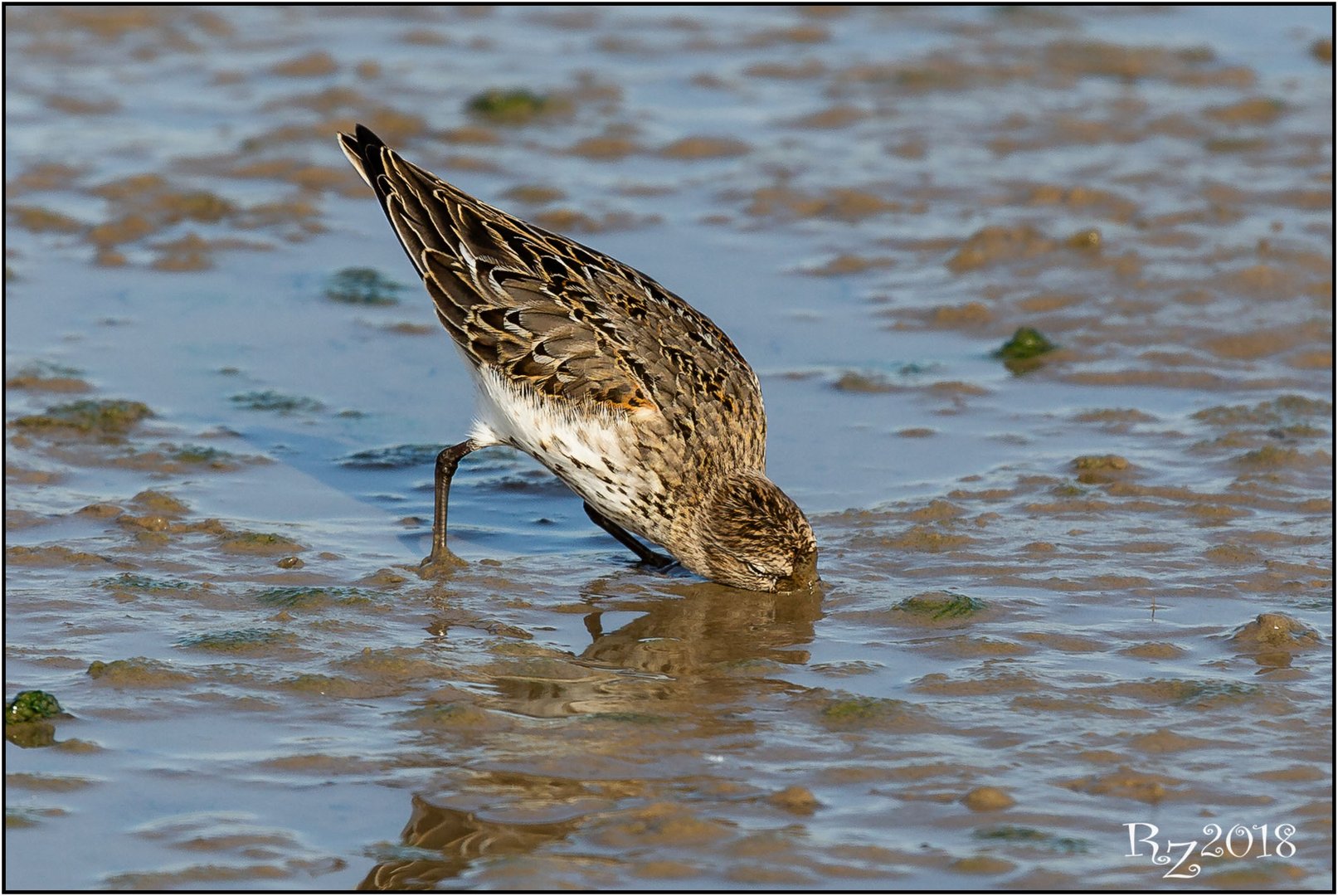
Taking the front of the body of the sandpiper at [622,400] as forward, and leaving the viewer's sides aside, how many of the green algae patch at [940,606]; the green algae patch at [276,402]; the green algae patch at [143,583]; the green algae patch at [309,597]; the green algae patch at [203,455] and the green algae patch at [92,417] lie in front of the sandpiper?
1

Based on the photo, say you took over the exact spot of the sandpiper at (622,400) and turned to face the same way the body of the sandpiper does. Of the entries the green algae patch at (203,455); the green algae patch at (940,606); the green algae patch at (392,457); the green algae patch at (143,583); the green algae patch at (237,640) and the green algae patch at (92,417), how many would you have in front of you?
1

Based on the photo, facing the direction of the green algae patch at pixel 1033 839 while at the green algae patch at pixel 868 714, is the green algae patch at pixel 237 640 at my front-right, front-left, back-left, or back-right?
back-right

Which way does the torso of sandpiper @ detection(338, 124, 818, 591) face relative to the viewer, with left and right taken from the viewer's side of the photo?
facing to the right of the viewer

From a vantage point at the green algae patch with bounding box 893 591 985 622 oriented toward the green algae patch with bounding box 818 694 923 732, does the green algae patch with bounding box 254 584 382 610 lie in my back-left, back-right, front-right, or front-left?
front-right

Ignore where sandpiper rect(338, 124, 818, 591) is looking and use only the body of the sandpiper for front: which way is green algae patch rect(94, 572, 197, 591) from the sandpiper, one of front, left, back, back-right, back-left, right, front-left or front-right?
back

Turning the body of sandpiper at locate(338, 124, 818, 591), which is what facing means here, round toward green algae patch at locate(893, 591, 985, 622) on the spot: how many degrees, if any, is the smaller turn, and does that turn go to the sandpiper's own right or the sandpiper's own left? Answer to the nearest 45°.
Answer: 0° — it already faces it

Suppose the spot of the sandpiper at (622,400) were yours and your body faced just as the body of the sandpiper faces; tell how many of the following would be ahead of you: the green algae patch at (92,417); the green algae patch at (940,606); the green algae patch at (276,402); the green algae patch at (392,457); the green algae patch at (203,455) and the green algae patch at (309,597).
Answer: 1

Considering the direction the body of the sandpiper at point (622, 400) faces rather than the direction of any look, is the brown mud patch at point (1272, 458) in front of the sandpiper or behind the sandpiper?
in front

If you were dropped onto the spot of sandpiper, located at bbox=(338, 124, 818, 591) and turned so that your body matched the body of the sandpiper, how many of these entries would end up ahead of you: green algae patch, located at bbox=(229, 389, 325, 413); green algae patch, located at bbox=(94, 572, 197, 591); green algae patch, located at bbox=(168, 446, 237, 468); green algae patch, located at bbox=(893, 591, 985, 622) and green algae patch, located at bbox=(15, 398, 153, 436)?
1

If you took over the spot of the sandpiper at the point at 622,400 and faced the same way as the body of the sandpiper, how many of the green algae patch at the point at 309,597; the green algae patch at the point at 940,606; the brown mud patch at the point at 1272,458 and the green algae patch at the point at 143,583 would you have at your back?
2

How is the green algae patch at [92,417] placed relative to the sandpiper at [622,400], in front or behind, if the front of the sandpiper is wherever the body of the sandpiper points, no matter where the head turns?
behind

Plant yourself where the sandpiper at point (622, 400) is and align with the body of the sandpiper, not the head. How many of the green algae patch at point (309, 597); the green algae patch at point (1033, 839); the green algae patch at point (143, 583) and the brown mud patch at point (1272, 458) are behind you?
2
